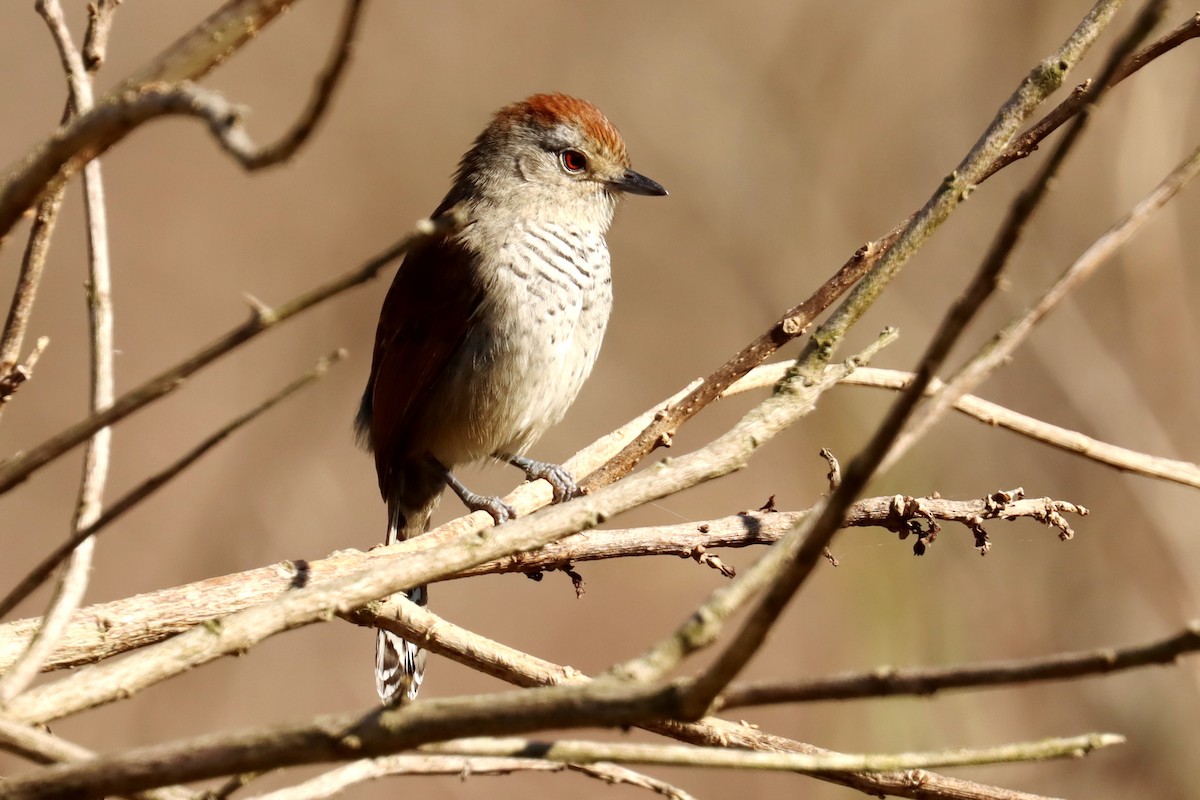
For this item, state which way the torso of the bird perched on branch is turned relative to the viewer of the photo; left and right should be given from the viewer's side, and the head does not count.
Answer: facing the viewer and to the right of the viewer

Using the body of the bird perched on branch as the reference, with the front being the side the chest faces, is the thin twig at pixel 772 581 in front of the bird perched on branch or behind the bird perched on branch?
in front

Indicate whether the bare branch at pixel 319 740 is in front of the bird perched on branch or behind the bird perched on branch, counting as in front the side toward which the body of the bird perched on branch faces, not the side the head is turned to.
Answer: in front

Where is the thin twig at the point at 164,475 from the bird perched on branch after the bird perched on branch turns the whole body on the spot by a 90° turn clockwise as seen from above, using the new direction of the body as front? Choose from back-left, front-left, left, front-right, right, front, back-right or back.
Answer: front-right

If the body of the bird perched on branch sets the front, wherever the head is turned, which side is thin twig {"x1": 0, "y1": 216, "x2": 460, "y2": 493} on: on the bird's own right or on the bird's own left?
on the bird's own right

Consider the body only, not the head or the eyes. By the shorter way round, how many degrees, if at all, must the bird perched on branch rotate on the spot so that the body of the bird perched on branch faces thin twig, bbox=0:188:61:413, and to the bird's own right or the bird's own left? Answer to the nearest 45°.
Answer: approximately 135° to the bird's own right

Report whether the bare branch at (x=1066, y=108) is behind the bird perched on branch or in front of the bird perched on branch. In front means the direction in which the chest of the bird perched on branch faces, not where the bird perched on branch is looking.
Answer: in front
